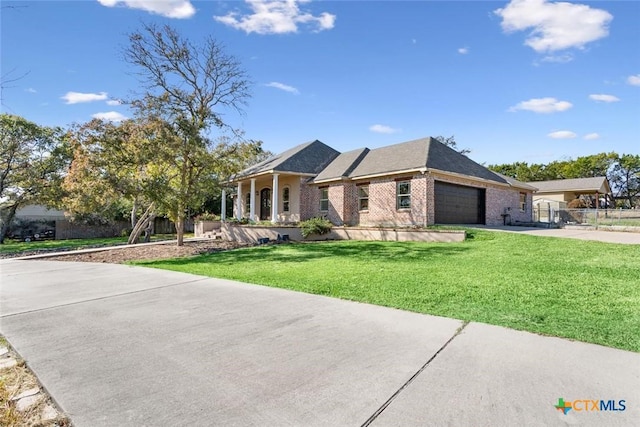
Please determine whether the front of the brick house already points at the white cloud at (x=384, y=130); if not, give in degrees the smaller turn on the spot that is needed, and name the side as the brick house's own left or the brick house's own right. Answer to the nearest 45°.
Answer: approximately 135° to the brick house's own right

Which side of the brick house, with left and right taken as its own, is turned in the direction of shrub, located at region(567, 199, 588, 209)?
back

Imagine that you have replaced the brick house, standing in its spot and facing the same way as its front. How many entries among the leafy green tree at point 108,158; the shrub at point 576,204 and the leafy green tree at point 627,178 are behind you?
2

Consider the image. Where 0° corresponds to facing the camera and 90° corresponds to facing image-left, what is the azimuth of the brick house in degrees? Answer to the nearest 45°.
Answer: approximately 45°

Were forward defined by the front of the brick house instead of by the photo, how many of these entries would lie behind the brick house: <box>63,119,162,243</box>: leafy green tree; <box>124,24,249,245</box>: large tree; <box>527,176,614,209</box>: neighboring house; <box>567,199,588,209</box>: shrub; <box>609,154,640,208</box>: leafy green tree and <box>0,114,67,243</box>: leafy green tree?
3

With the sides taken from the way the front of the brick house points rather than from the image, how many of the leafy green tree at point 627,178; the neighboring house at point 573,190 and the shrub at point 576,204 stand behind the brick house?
3

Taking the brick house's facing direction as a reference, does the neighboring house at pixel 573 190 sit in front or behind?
behind
